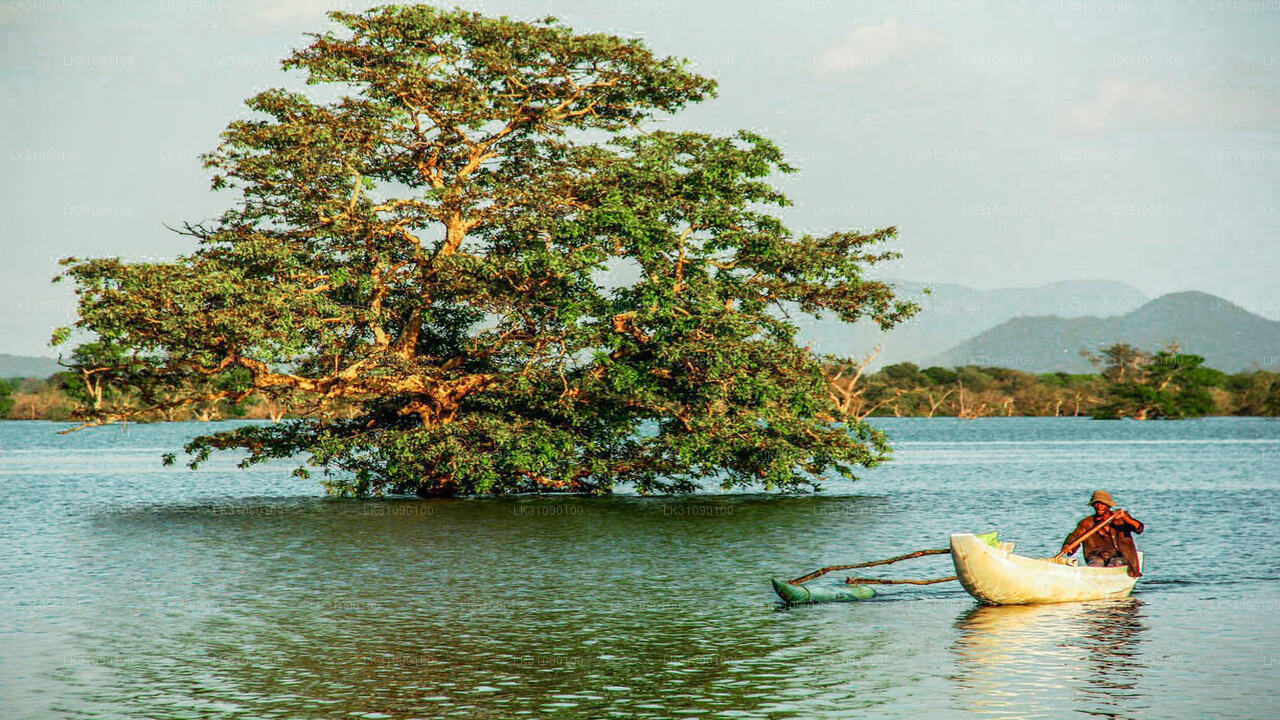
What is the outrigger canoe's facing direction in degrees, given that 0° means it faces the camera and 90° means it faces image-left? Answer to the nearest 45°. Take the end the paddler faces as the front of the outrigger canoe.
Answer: approximately 45°

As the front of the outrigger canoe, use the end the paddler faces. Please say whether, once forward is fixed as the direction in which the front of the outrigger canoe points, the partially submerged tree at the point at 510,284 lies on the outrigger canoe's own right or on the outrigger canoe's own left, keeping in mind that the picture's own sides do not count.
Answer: on the outrigger canoe's own right
